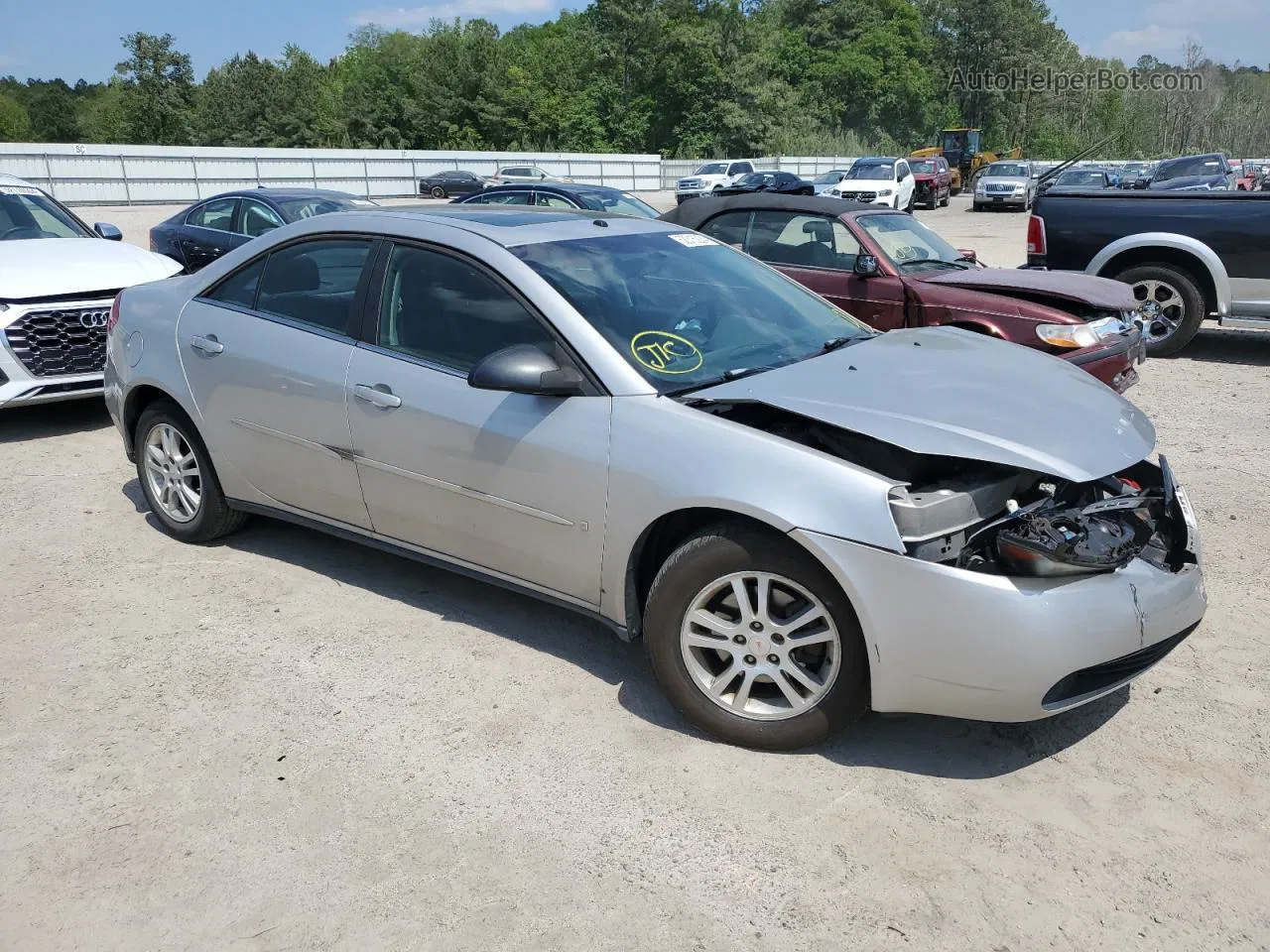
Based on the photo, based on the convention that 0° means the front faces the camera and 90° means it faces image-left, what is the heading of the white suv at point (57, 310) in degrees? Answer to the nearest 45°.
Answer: approximately 315°

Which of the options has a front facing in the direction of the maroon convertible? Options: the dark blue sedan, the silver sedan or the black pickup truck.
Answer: the dark blue sedan

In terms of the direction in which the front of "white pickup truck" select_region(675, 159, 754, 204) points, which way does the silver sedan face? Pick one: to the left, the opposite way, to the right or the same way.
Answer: to the left

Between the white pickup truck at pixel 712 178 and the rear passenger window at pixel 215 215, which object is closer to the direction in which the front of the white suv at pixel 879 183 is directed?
the rear passenger window

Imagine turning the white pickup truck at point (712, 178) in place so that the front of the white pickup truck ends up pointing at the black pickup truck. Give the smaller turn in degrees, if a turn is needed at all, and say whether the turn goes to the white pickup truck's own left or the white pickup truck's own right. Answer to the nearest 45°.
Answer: approximately 45° to the white pickup truck's own left

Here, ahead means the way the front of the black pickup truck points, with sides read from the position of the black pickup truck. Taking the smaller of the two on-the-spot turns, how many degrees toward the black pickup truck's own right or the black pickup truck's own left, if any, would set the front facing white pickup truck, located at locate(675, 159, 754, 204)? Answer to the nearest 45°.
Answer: approximately 135° to the black pickup truck's own left

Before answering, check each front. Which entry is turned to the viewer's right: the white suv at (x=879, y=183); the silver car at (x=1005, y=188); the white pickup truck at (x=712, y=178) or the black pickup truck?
the black pickup truck

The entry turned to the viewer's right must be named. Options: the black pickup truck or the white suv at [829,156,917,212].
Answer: the black pickup truck

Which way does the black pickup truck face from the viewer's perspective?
to the viewer's right

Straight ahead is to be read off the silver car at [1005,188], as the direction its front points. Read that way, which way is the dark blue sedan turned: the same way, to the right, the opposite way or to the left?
to the left

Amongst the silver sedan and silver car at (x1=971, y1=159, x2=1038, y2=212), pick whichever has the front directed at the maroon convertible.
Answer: the silver car
